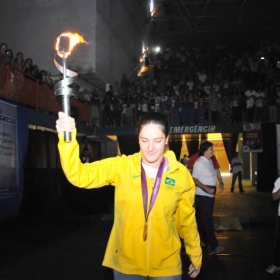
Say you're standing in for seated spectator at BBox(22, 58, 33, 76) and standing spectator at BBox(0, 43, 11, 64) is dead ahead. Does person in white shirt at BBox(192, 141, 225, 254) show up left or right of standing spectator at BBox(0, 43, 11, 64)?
left

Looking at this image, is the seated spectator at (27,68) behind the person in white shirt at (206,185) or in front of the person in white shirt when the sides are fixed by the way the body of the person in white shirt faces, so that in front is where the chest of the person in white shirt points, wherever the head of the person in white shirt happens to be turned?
behind

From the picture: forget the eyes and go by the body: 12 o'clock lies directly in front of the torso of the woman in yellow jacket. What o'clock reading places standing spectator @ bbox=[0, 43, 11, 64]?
The standing spectator is roughly at 5 o'clock from the woman in yellow jacket.

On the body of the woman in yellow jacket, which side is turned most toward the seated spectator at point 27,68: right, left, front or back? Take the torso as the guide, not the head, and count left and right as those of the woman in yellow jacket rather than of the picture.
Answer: back
